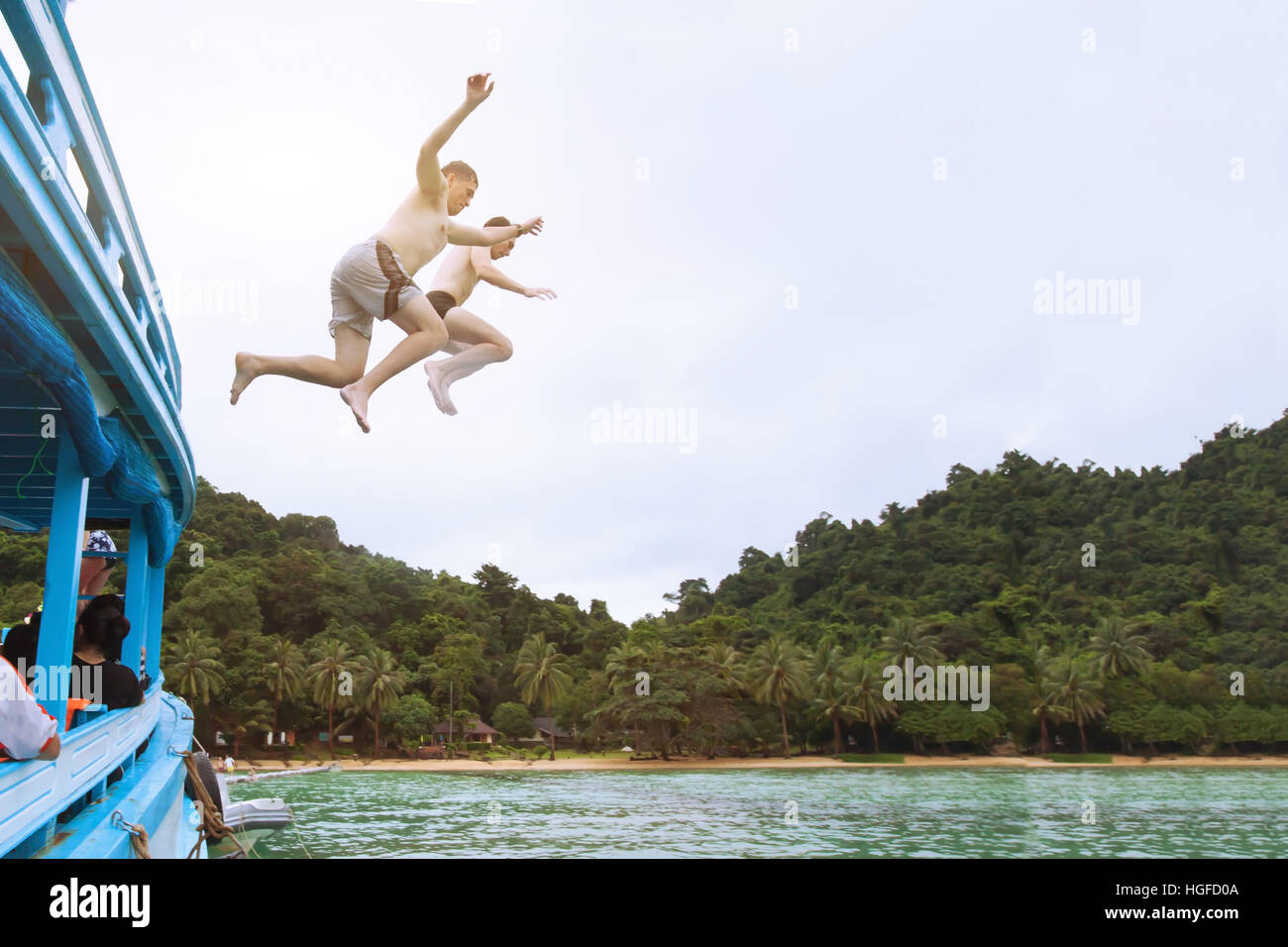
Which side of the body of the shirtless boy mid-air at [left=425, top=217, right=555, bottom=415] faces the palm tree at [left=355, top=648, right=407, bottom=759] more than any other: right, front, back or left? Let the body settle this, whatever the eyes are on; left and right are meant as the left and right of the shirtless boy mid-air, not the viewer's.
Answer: left

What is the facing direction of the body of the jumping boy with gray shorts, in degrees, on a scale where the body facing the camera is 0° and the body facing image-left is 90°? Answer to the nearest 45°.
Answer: approximately 270°

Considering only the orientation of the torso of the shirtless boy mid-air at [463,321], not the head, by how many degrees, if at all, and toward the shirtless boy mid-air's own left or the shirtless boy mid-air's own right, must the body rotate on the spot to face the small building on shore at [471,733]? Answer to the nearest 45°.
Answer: approximately 90° to the shirtless boy mid-air's own left

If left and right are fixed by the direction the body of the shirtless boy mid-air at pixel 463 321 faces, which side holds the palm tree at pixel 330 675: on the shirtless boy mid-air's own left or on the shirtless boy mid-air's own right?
on the shirtless boy mid-air's own left

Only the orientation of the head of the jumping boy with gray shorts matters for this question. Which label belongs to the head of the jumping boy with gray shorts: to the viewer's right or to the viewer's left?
to the viewer's right

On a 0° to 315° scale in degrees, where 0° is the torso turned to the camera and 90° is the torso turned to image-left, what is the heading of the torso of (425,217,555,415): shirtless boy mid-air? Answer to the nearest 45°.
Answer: approximately 270°

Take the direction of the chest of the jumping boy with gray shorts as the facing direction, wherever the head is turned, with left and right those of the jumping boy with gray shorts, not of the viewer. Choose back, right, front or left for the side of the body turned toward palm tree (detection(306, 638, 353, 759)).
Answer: left

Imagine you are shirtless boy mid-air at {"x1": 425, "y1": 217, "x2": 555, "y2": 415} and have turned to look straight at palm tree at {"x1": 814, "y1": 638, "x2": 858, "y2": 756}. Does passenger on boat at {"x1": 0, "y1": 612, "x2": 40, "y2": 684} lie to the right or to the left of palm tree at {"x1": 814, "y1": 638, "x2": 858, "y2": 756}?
left

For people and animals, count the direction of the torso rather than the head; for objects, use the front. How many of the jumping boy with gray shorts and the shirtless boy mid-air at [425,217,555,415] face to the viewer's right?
2

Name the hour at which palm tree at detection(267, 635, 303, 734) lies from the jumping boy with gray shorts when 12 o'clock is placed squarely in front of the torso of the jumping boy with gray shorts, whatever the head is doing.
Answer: The palm tree is roughly at 9 o'clock from the jumping boy with gray shorts.
